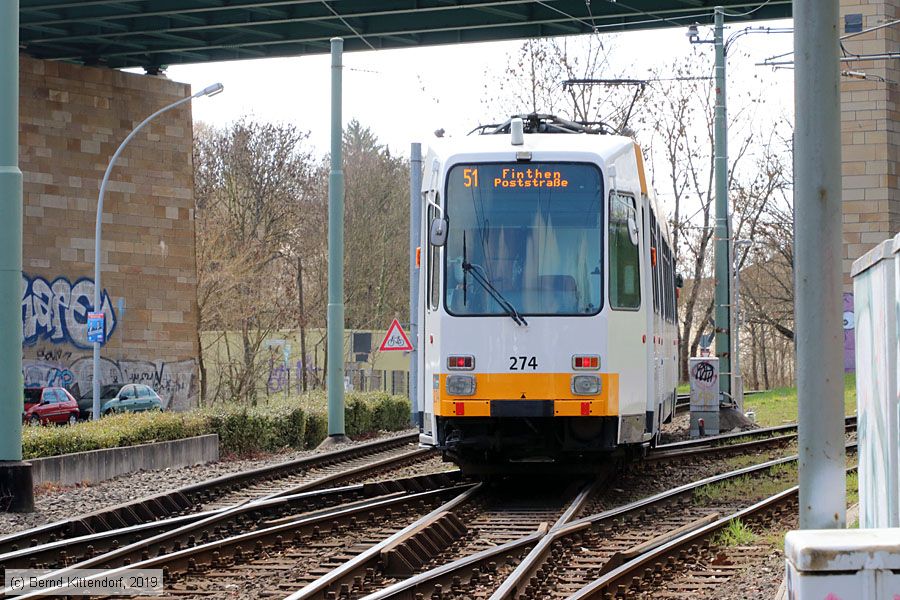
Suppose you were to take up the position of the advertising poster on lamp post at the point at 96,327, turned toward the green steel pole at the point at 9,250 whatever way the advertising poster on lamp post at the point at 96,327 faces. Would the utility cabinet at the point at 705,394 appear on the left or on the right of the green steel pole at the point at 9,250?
left

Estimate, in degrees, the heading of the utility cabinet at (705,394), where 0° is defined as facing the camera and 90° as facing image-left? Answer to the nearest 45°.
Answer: approximately 0°

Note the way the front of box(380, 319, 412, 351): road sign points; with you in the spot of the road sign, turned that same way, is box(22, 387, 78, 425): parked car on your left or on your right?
on your right

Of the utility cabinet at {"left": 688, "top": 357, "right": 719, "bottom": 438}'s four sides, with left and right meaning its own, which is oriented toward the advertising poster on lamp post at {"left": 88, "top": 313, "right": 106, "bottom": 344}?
right

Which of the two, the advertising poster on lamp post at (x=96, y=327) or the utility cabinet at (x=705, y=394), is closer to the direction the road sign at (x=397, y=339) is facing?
the utility cabinet

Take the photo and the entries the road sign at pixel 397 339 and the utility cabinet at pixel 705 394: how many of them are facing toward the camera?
2

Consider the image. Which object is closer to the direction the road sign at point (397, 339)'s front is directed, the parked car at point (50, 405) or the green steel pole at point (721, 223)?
the green steel pole

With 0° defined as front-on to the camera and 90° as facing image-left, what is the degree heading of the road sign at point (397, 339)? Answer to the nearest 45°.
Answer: approximately 0°

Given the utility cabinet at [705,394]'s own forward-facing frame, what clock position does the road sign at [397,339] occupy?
The road sign is roughly at 3 o'clock from the utility cabinet.
